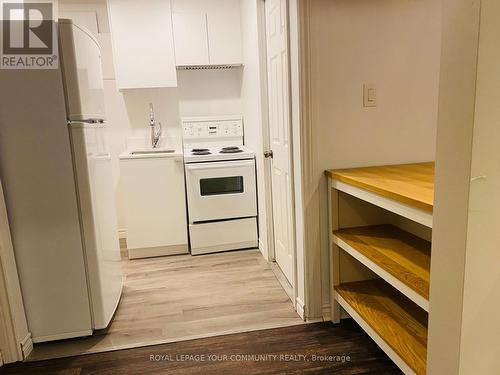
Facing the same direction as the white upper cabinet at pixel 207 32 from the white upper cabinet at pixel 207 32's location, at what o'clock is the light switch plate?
The light switch plate is roughly at 11 o'clock from the white upper cabinet.

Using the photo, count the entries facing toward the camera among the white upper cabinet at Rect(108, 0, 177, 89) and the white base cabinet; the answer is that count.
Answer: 2

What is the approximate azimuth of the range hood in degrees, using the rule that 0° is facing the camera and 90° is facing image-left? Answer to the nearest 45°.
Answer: approximately 0°

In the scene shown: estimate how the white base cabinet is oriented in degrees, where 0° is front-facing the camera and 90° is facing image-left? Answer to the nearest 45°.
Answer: approximately 0°

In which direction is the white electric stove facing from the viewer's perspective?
toward the camera

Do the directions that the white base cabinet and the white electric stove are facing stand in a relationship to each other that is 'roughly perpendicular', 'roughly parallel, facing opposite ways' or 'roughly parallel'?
roughly parallel

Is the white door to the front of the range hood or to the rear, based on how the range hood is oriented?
to the front

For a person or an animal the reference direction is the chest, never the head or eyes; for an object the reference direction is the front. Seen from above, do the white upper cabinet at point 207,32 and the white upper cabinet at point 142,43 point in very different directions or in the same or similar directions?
same or similar directions

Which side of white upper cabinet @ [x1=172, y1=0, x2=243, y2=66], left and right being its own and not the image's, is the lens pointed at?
front

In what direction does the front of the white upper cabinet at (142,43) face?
toward the camera

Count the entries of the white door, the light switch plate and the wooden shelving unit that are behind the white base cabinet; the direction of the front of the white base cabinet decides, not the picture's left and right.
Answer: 0

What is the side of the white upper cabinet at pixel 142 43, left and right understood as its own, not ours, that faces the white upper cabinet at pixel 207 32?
left

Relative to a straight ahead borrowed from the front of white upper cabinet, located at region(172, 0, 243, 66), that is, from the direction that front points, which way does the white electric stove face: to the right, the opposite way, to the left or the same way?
the same way

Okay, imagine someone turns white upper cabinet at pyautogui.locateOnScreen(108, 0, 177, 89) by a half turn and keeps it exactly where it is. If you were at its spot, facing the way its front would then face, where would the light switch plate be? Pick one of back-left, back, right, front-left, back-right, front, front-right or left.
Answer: back-right

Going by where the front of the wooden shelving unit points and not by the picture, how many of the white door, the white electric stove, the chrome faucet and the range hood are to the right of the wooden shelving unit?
4
